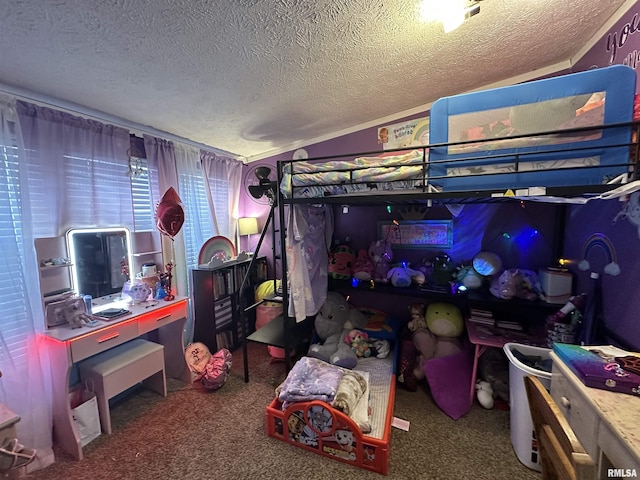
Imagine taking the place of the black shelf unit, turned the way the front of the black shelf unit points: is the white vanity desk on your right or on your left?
on your right

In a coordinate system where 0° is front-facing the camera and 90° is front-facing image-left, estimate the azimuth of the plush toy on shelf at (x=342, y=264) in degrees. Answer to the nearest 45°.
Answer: approximately 0°

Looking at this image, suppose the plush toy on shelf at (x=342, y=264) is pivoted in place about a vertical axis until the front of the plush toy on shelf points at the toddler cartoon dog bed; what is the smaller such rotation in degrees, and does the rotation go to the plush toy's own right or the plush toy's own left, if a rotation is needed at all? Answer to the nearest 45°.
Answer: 0° — it already faces it

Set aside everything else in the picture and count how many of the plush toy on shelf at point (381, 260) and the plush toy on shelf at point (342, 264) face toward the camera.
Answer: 2

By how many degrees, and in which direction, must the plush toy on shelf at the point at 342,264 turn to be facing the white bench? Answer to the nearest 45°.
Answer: approximately 45° to its right
